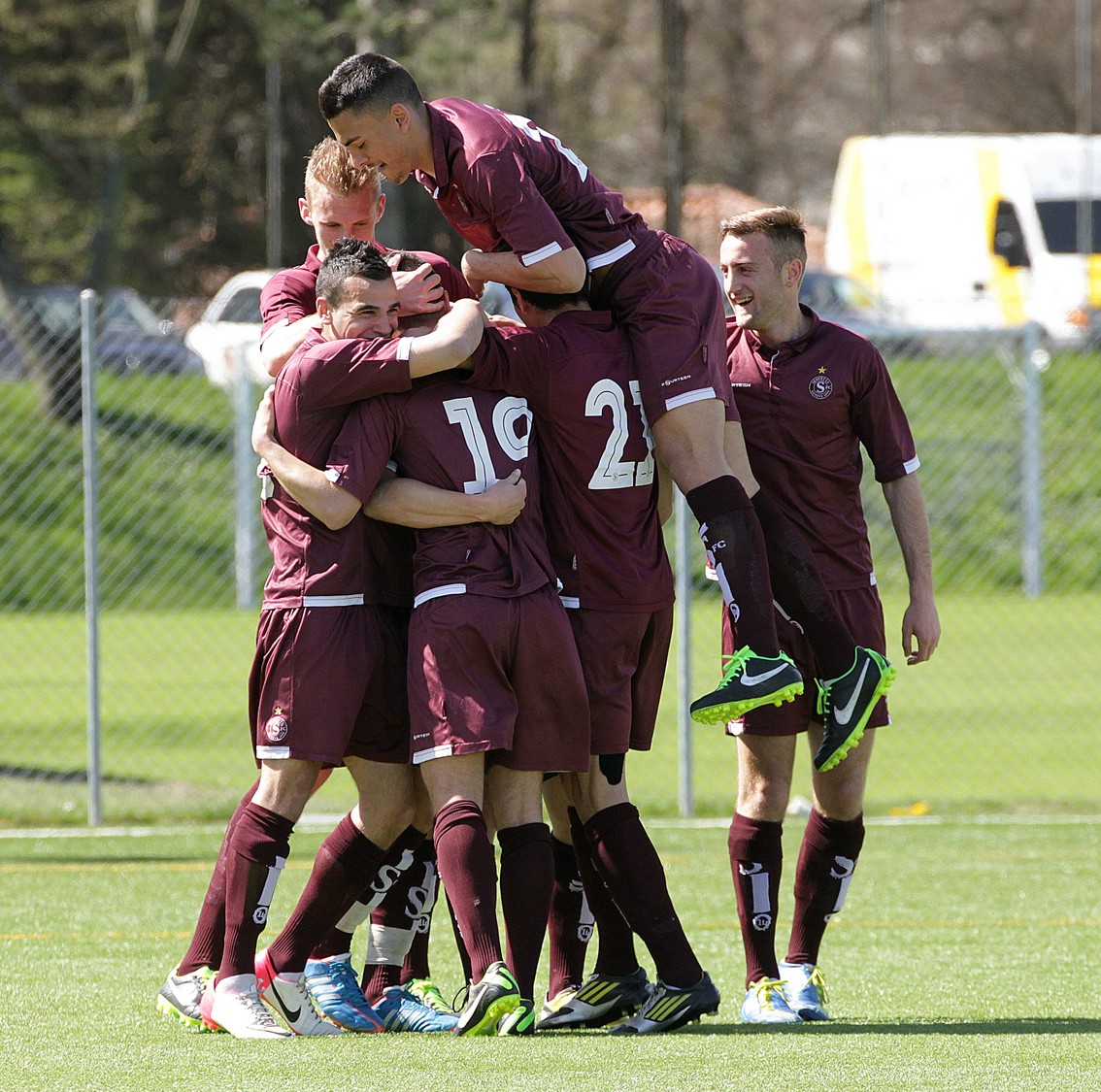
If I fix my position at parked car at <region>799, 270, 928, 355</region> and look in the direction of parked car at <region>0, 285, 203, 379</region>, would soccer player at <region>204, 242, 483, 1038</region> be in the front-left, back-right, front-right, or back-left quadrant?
front-left

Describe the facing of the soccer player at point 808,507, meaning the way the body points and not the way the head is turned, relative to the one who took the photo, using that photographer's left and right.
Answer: facing the viewer and to the left of the viewer

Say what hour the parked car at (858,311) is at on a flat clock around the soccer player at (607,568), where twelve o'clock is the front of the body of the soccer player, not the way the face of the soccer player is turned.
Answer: The parked car is roughly at 2 o'clock from the soccer player.

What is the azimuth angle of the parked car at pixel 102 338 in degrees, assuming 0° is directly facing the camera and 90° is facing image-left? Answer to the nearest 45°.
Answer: approximately 270°

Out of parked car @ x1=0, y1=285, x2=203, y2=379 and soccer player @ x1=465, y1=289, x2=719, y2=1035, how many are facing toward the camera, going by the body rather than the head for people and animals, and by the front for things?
0

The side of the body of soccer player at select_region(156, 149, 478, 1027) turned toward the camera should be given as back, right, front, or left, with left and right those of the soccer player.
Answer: front

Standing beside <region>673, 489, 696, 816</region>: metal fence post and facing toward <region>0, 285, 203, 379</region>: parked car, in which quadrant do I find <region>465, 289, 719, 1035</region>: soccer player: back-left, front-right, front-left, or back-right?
back-left

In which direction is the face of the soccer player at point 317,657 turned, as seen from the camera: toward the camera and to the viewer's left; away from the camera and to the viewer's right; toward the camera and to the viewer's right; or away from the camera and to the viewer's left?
toward the camera and to the viewer's right

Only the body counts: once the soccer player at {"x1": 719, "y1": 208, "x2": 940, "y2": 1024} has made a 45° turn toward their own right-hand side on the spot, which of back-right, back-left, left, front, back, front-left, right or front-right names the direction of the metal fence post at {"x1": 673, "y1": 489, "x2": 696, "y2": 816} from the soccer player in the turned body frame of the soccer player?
right

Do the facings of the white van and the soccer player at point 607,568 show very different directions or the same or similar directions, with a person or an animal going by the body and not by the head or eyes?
very different directions

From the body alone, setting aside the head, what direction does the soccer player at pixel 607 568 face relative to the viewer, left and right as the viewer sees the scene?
facing away from the viewer and to the left of the viewer
